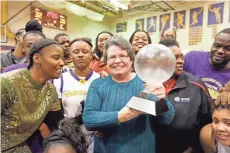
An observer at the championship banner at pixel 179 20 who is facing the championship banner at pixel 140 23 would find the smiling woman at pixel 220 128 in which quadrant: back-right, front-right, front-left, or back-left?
back-left

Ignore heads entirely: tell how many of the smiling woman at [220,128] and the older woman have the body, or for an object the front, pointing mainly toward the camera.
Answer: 2

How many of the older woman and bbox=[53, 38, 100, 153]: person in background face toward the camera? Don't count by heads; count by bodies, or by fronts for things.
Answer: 2

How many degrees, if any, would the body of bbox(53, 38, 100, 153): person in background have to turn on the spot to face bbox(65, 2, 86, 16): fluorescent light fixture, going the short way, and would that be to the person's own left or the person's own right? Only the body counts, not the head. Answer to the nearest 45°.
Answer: approximately 180°

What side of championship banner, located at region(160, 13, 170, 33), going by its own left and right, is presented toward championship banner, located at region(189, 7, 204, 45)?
left

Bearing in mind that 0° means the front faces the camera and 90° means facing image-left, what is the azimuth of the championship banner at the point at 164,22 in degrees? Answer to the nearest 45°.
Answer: approximately 45°

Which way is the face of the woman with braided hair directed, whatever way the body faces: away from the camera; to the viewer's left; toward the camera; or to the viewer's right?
to the viewer's right

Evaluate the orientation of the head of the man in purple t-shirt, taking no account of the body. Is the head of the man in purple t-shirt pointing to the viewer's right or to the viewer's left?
to the viewer's left

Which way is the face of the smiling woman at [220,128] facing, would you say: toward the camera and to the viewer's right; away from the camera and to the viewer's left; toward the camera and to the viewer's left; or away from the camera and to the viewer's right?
toward the camera and to the viewer's left

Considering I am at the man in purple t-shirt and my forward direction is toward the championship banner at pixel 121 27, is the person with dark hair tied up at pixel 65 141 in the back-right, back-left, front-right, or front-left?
back-left

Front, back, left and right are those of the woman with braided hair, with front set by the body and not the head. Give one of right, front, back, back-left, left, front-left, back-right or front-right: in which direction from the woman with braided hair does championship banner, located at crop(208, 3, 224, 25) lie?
left

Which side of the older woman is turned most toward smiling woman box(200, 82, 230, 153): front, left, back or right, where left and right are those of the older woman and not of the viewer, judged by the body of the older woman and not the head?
left
